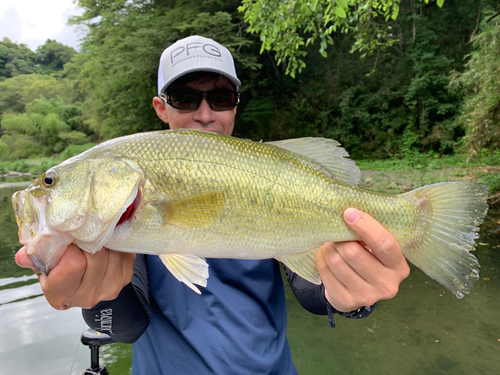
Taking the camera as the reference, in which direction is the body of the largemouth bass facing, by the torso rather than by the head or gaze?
to the viewer's left

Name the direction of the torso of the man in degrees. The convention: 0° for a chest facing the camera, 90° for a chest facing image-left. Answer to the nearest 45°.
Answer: approximately 0°
